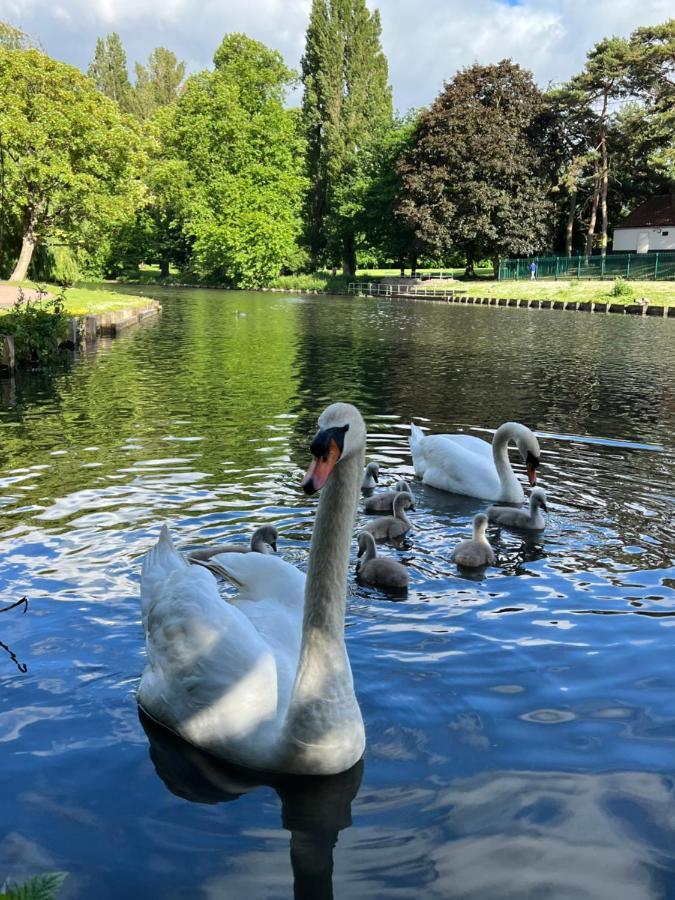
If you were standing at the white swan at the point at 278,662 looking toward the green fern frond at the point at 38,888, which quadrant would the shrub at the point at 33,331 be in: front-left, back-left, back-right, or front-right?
back-right

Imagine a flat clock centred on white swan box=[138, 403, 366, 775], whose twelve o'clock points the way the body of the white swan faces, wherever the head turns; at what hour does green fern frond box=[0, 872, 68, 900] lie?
The green fern frond is roughly at 2 o'clock from the white swan.

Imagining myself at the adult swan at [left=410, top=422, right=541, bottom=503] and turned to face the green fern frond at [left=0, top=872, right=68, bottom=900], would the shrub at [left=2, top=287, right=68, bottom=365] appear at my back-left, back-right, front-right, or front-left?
back-right

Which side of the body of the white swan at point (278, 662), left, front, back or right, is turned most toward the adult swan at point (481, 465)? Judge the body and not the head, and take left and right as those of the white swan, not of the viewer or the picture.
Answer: left

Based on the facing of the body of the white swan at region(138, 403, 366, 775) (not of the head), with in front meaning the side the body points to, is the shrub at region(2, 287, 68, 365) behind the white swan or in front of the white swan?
behind

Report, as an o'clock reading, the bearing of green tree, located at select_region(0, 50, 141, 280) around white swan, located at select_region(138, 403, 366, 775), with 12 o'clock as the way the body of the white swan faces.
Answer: The green tree is roughly at 7 o'clock from the white swan.

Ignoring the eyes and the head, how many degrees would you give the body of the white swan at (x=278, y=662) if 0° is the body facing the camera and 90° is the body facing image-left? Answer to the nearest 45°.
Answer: approximately 315°
